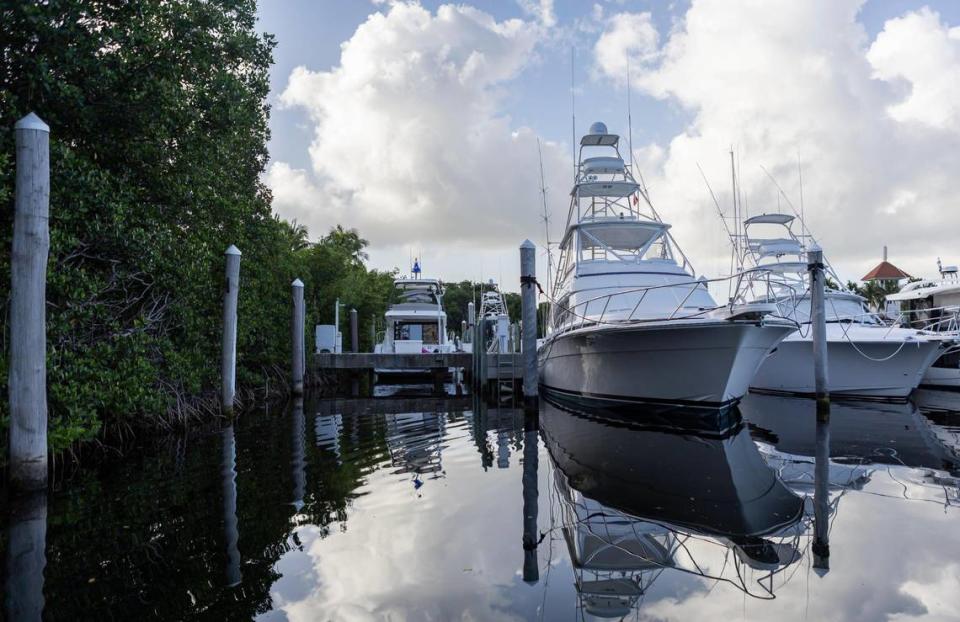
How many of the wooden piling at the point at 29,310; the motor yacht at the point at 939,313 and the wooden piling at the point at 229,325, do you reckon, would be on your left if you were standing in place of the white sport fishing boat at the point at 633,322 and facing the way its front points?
1

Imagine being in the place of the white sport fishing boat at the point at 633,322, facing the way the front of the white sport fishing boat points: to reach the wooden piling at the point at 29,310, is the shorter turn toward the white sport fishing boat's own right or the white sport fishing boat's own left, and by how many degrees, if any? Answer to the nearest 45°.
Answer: approximately 90° to the white sport fishing boat's own right

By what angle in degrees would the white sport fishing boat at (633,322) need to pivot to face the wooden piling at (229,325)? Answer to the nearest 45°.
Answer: approximately 135° to its right

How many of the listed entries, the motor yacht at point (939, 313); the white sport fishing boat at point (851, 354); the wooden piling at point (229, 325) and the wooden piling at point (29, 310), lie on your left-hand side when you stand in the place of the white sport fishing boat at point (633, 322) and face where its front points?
2

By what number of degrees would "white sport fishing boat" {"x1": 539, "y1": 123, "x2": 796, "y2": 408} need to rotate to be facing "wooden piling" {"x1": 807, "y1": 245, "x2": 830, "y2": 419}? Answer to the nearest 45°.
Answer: approximately 45° to its left

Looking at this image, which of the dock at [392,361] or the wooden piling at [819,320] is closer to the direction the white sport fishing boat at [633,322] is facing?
the wooden piling

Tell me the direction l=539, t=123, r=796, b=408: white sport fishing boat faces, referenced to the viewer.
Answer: facing the viewer and to the right of the viewer

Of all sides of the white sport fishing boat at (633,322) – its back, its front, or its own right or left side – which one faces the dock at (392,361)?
back

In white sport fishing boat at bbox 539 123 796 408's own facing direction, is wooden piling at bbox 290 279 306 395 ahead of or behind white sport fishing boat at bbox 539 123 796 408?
behind

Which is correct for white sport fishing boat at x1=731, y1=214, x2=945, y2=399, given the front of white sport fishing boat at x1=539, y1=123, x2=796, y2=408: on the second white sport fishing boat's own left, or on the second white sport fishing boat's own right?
on the second white sport fishing boat's own left

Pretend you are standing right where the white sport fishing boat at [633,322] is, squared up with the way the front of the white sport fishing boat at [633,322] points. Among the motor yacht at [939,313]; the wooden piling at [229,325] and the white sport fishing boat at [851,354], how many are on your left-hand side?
2
